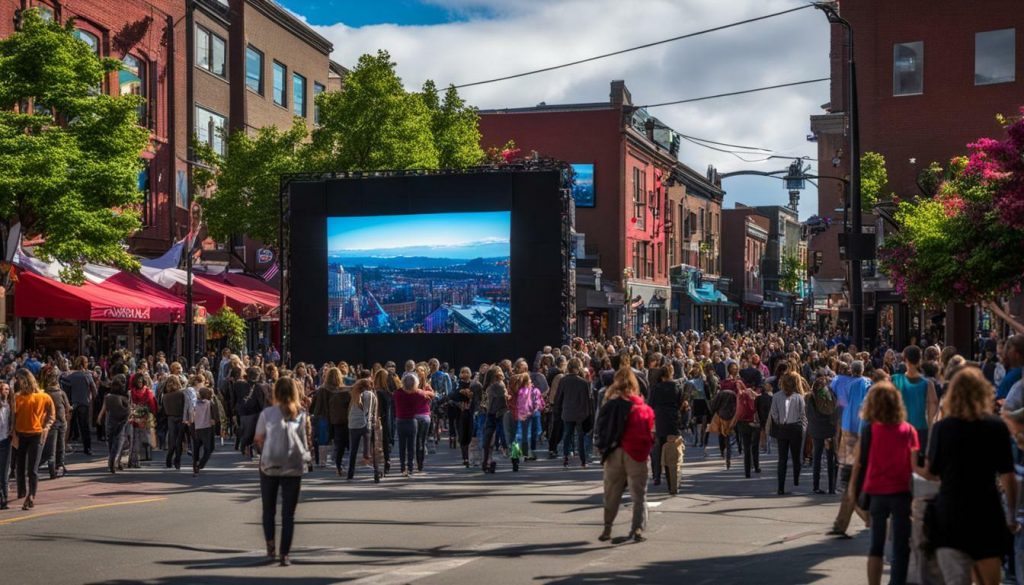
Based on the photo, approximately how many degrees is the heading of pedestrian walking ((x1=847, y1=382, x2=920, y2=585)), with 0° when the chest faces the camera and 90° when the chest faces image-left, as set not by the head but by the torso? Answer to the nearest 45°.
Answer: approximately 180°

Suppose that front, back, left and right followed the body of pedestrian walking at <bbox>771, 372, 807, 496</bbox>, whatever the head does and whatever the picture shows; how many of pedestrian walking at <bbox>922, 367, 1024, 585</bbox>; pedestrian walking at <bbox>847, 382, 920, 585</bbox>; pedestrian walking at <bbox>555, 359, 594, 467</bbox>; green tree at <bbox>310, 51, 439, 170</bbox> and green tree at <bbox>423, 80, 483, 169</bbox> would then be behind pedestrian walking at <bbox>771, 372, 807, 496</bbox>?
2

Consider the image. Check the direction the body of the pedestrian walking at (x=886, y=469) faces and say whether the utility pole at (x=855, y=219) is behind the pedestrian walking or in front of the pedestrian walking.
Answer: in front

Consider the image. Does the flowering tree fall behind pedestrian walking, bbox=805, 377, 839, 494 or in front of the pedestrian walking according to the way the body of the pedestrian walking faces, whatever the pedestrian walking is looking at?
in front

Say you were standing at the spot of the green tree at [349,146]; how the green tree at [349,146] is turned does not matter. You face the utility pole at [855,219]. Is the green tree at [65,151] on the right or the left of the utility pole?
right

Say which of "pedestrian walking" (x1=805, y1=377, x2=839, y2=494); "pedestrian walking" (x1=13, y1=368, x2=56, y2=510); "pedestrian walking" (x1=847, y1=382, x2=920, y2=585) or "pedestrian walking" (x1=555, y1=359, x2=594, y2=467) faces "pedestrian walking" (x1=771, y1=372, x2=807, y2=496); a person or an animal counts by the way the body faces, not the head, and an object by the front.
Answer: "pedestrian walking" (x1=847, y1=382, x2=920, y2=585)

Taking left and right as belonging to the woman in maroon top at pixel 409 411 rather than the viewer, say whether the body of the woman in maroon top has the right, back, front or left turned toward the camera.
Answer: back

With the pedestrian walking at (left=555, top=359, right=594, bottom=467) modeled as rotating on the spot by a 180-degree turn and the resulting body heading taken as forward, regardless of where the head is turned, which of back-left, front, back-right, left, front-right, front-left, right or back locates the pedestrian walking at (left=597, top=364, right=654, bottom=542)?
front

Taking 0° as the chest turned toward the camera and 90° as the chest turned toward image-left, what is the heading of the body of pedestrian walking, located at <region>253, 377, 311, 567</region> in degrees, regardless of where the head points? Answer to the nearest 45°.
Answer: approximately 180°

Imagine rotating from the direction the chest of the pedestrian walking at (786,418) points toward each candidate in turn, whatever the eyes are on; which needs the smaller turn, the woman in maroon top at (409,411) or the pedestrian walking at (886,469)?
the woman in maroon top

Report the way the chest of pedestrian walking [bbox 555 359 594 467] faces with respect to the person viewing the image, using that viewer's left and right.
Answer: facing away from the viewer
